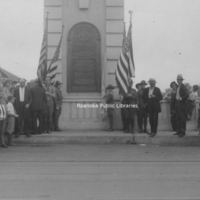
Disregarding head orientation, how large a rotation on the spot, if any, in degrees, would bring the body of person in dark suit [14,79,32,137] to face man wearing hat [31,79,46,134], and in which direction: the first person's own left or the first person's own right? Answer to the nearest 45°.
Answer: approximately 135° to the first person's own left

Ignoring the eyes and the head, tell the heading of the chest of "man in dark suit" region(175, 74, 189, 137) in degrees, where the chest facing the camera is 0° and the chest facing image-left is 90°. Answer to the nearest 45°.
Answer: approximately 45°

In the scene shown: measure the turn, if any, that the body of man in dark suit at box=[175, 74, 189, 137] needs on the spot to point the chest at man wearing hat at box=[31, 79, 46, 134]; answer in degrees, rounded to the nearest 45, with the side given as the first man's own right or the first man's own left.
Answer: approximately 45° to the first man's own right

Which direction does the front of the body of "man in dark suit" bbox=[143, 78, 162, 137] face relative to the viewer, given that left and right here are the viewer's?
facing the viewer and to the left of the viewer

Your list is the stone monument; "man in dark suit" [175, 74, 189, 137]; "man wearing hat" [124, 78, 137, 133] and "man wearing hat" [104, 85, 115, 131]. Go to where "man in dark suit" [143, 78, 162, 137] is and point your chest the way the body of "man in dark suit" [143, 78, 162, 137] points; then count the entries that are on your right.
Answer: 3

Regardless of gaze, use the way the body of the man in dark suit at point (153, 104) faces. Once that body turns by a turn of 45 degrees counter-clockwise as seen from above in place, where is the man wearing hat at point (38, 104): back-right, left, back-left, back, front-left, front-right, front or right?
right

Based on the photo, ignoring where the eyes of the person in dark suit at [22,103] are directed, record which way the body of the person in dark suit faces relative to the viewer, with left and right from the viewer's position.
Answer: facing the viewer

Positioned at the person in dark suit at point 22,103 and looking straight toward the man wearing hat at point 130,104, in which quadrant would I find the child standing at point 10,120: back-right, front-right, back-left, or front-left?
back-right

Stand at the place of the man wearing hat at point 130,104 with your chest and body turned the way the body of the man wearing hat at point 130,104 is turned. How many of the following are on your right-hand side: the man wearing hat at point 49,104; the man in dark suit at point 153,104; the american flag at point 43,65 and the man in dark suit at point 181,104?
2
